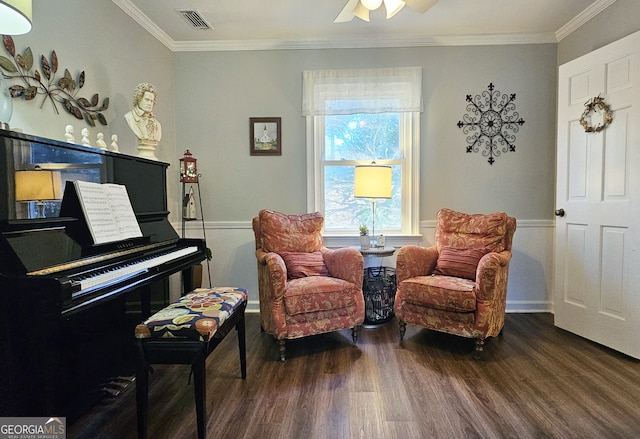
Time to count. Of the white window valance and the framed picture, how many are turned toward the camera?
2

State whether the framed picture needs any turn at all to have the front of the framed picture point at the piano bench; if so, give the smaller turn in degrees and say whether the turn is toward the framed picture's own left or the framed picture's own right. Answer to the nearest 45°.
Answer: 0° — it already faces it

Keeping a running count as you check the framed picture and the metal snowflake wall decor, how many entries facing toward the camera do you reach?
2

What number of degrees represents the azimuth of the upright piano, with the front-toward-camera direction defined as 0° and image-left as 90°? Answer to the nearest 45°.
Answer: approximately 315°

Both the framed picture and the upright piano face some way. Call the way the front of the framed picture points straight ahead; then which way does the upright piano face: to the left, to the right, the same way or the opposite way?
to the left

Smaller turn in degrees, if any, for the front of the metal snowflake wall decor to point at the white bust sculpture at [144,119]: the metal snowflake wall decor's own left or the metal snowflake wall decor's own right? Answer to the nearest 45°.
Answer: approximately 45° to the metal snowflake wall decor's own right

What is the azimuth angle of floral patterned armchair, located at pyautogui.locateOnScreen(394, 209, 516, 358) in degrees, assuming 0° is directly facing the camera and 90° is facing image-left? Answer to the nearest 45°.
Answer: approximately 45°
